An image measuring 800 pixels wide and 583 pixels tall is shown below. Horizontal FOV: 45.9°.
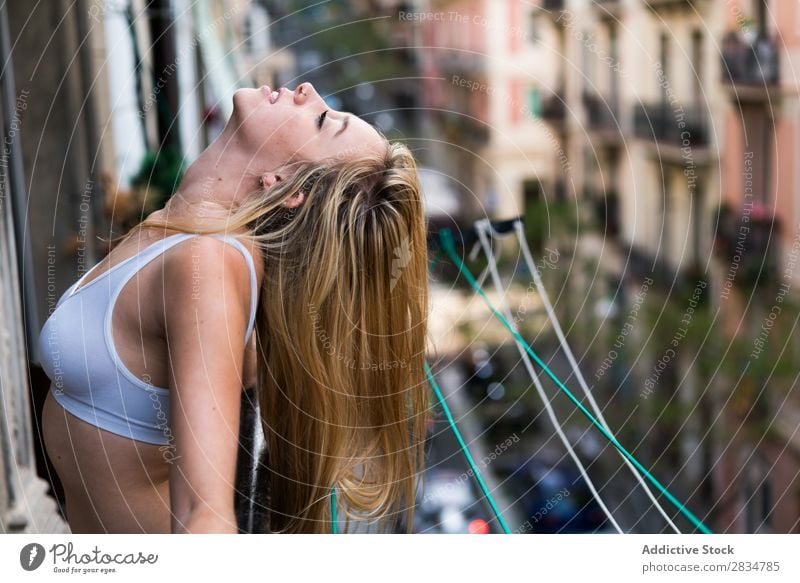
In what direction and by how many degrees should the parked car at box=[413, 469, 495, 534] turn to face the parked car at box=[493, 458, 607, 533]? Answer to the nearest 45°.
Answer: approximately 45° to its right

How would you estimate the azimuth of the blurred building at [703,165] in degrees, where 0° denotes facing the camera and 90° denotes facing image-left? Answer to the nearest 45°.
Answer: approximately 45°

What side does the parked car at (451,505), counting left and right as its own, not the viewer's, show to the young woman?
back

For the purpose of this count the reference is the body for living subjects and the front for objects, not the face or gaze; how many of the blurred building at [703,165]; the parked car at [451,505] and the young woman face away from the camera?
1

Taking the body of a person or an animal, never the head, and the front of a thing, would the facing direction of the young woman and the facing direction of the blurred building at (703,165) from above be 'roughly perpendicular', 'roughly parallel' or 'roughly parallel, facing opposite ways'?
roughly parallel

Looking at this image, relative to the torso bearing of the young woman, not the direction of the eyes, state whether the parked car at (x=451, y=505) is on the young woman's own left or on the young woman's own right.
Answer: on the young woman's own right

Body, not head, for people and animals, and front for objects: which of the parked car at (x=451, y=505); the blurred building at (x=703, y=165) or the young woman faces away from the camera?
the parked car

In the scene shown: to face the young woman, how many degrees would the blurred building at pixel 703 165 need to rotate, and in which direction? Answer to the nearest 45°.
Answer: approximately 45° to its left

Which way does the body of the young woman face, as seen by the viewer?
to the viewer's left

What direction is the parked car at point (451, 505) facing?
away from the camera

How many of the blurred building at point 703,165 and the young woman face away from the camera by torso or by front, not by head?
0

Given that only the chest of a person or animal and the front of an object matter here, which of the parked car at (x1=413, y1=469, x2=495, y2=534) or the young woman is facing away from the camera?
the parked car

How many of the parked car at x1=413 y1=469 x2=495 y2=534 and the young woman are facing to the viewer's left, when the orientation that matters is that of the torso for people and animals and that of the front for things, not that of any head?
1
